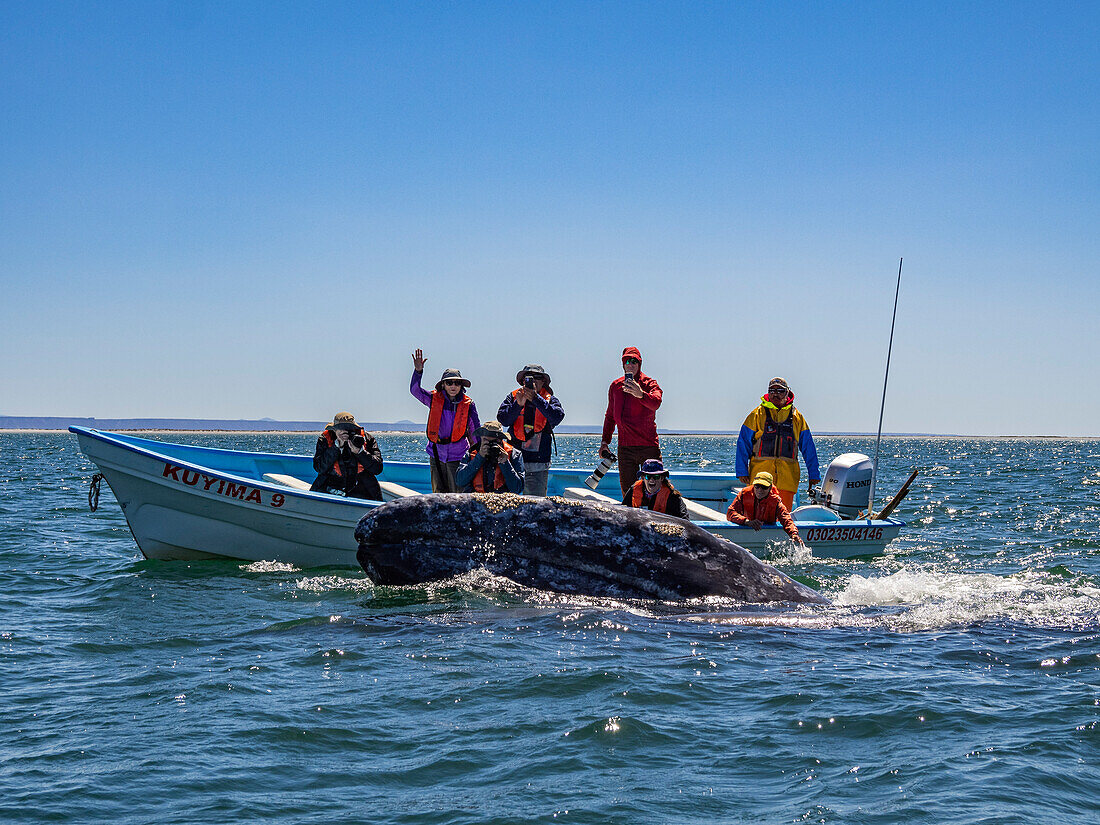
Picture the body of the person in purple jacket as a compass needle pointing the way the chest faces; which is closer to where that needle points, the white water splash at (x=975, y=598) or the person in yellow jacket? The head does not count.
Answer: the white water splash

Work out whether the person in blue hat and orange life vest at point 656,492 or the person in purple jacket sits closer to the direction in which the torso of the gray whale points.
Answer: the person in purple jacket

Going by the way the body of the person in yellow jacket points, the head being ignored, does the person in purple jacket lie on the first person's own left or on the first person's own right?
on the first person's own right

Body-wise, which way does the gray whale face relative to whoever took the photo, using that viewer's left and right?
facing to the left of the viewer

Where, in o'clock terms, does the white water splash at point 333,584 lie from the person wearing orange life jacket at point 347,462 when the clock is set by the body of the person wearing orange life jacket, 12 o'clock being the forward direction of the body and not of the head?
The white water splash is roughly at 12 o'clock from the person wearing orange life jacket.

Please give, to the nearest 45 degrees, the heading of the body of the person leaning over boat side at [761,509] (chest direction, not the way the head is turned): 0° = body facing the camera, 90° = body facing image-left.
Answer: approximately 0°
